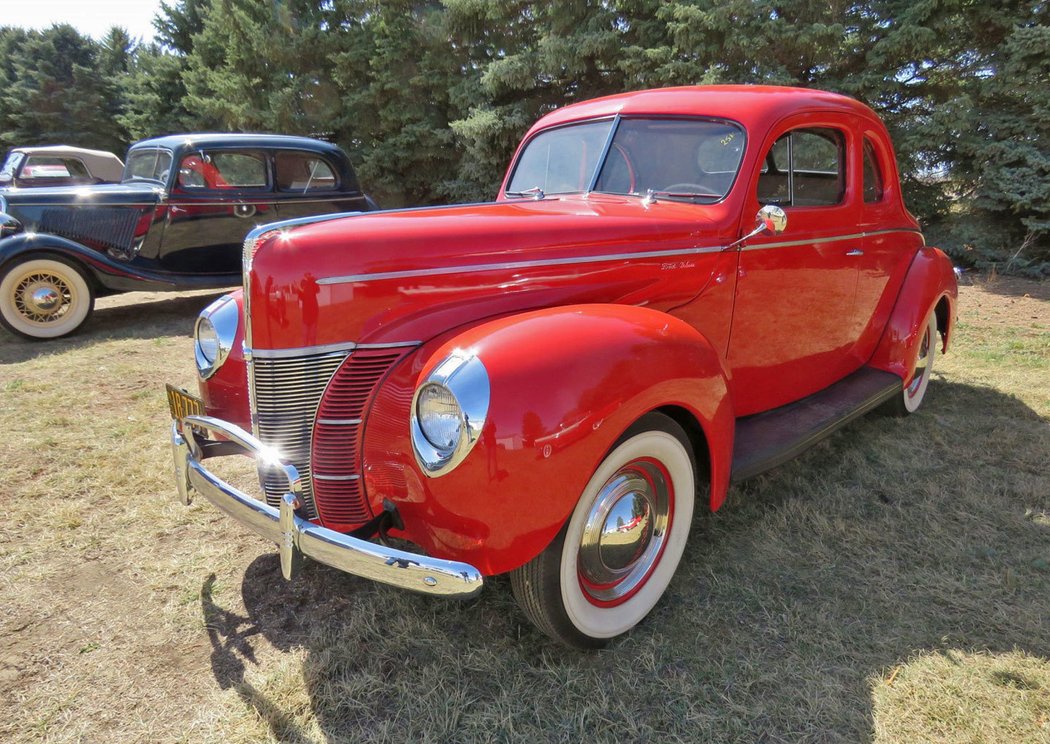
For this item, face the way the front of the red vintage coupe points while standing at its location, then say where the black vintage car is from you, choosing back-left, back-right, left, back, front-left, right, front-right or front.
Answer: right
